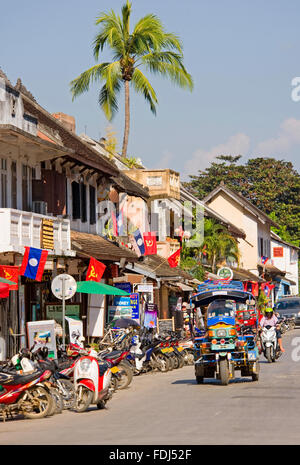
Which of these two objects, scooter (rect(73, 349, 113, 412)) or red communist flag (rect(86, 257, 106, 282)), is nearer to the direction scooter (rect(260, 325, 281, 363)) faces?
the scooter

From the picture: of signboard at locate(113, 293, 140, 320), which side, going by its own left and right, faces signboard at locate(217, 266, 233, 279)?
back

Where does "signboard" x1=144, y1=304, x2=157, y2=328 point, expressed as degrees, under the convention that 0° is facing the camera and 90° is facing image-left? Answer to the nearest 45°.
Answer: approximately 0°

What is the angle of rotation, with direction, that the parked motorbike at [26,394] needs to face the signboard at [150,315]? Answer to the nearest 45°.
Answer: approximately 90° to its right

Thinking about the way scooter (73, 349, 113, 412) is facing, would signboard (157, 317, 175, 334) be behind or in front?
behind

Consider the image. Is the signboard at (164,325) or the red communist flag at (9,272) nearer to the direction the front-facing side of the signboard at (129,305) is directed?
the red communist flag

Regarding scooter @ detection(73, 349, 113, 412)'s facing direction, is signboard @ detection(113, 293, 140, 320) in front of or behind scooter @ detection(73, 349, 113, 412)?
behind
